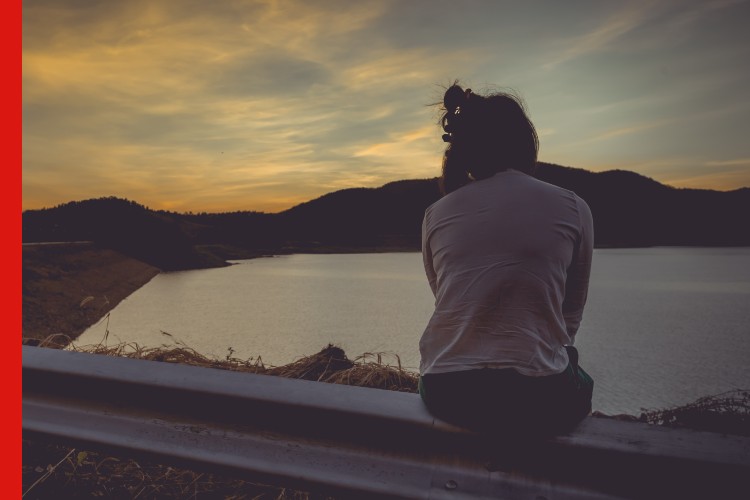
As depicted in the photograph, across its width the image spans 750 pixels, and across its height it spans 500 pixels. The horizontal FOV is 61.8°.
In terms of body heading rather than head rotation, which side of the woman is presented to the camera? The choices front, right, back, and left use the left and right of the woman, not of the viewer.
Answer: back
